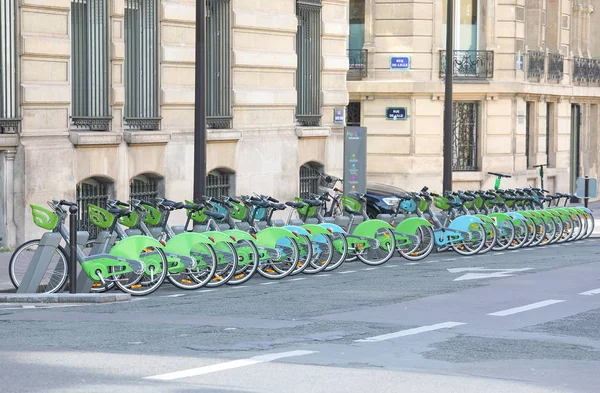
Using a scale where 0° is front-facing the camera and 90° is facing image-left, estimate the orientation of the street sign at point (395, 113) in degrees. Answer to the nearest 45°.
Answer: approximately 0°

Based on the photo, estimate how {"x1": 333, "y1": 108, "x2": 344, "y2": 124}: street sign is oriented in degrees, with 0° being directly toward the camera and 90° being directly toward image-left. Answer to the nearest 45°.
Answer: approximately 0°

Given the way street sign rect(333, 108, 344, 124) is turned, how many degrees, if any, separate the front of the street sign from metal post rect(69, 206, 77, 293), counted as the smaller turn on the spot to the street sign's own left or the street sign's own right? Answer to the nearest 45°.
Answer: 0° — it already faces it

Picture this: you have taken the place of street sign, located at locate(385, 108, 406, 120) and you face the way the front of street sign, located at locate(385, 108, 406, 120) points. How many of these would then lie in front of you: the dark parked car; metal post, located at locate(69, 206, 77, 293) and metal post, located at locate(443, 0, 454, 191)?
3

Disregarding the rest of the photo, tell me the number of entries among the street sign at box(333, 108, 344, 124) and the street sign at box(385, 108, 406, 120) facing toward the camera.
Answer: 2
